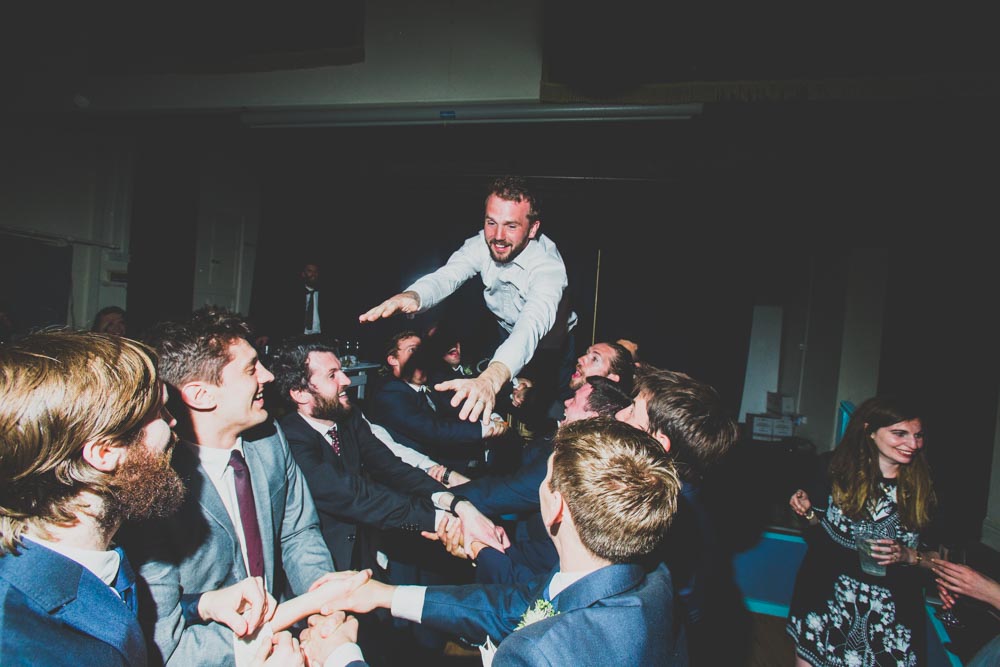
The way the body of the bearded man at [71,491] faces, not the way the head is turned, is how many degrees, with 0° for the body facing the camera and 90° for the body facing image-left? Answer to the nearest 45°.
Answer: approximately 270°

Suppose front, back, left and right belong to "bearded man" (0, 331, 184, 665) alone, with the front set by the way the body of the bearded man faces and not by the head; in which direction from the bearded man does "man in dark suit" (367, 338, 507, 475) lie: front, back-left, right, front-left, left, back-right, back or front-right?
front-left

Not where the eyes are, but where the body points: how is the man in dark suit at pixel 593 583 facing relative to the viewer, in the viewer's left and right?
facing away from the viewer and to the left of the viewer

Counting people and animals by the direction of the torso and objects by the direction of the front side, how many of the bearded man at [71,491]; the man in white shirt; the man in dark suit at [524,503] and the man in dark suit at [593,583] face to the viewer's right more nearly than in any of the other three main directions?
1

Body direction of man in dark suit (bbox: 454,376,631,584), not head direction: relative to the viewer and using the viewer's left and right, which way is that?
facing to the left of the viewer

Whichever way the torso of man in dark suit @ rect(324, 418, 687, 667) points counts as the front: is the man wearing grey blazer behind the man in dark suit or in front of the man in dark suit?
in front

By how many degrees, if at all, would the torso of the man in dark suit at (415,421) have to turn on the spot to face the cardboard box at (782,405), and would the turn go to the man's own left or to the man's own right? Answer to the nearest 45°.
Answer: approximately 45° to the man's own left

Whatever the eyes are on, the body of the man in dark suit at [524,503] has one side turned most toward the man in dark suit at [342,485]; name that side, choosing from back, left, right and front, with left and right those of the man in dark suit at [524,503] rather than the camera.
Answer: front

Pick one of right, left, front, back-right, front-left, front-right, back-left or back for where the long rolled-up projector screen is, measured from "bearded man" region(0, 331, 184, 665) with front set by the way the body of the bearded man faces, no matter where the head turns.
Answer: front-left

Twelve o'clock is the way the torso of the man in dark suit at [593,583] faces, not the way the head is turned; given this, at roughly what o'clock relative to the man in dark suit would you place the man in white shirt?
The man in white shirt is roughly at 1 o'clock from the man in dark suit.

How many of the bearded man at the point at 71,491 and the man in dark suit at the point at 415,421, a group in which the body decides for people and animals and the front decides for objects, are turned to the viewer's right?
2

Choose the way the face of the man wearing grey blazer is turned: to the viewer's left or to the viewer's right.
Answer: to the viewer's right

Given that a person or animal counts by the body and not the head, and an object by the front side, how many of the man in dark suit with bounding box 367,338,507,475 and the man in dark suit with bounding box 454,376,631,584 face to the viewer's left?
1

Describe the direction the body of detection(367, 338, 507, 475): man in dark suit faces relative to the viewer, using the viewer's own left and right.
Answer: facing to the right of the viewer
